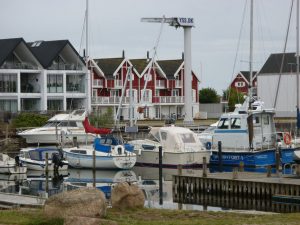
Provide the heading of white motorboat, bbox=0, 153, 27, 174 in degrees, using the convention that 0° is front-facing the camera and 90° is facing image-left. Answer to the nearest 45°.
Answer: approximately 90°

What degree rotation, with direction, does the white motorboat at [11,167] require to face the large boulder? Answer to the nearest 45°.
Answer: approximately 90° to its left

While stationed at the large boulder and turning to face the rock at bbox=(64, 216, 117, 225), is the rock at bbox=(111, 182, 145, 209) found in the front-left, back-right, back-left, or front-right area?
back-left

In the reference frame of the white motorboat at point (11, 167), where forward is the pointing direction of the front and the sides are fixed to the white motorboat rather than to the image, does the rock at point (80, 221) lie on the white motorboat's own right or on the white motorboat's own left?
on the white motorboat's own left

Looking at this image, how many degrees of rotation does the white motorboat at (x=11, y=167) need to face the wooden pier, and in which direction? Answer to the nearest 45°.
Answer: approximately 135° to its left

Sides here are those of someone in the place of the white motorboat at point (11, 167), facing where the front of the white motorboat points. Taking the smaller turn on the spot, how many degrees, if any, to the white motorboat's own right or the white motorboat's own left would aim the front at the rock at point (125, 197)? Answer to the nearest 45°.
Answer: approximately 90° to the white motorboat's own left
